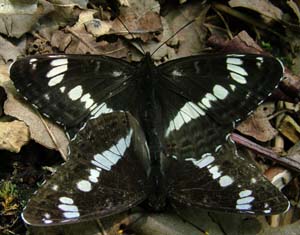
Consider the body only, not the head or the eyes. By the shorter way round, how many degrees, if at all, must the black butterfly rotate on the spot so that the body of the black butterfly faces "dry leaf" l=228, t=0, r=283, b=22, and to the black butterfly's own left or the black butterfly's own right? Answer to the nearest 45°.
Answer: approximately 45° to the black butterfly's own right

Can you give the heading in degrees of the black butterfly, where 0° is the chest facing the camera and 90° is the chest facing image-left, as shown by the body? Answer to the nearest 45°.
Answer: approximately 180°

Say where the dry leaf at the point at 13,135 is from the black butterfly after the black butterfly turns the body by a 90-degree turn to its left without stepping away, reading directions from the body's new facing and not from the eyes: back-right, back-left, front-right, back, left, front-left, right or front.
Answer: front

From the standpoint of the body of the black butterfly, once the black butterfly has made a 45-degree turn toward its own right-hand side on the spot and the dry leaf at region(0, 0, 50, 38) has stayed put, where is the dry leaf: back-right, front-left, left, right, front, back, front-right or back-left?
left

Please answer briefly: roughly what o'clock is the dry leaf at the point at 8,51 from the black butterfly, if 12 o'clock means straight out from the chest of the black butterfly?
The dry leaf is roughly at 10 o'clock from the black butterfly.

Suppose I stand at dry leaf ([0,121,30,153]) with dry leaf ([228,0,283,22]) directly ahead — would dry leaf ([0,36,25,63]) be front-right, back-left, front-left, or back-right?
front-left
